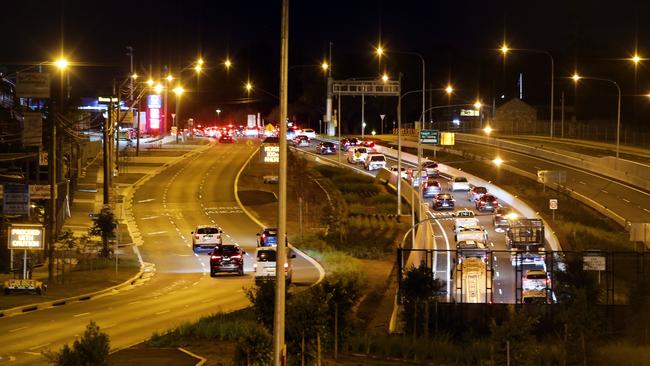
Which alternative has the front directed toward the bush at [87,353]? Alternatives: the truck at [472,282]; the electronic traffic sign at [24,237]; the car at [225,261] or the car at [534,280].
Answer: the electronic traffic sign

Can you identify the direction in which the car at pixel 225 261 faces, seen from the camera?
facing away from the viewer

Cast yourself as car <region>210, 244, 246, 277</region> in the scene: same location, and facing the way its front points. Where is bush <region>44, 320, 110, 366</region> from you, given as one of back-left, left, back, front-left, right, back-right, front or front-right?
back

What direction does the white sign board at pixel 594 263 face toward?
toward the camera

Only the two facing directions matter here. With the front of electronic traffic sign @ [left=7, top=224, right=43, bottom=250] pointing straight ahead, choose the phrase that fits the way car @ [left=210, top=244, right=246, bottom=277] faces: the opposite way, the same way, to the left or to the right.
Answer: the opposite way

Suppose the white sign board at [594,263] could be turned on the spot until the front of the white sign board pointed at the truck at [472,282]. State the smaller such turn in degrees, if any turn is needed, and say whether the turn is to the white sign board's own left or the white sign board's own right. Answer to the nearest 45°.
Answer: approximately 90° to the white sign board's own right

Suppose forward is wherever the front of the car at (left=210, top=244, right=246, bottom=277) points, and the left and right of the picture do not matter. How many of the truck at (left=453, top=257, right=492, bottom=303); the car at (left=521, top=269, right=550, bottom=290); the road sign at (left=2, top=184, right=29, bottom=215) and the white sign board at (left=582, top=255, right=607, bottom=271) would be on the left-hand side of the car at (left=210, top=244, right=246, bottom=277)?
1

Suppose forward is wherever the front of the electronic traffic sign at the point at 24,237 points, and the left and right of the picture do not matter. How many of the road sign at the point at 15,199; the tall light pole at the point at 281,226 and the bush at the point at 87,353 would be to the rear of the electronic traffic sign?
1
